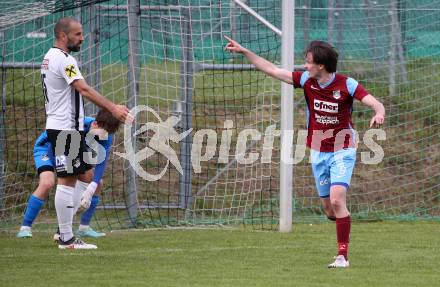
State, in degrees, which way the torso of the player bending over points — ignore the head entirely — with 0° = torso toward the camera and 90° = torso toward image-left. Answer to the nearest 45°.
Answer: approximately 270°

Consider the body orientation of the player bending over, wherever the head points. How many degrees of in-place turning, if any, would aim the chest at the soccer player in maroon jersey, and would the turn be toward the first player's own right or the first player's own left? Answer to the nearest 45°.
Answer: approximately 45° to the first player's own right

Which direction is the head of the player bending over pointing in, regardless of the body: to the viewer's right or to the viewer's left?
to the viewer's right

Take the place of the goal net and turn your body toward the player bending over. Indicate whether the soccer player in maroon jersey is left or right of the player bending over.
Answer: left

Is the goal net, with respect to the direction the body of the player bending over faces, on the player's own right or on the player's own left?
on the player's own left
